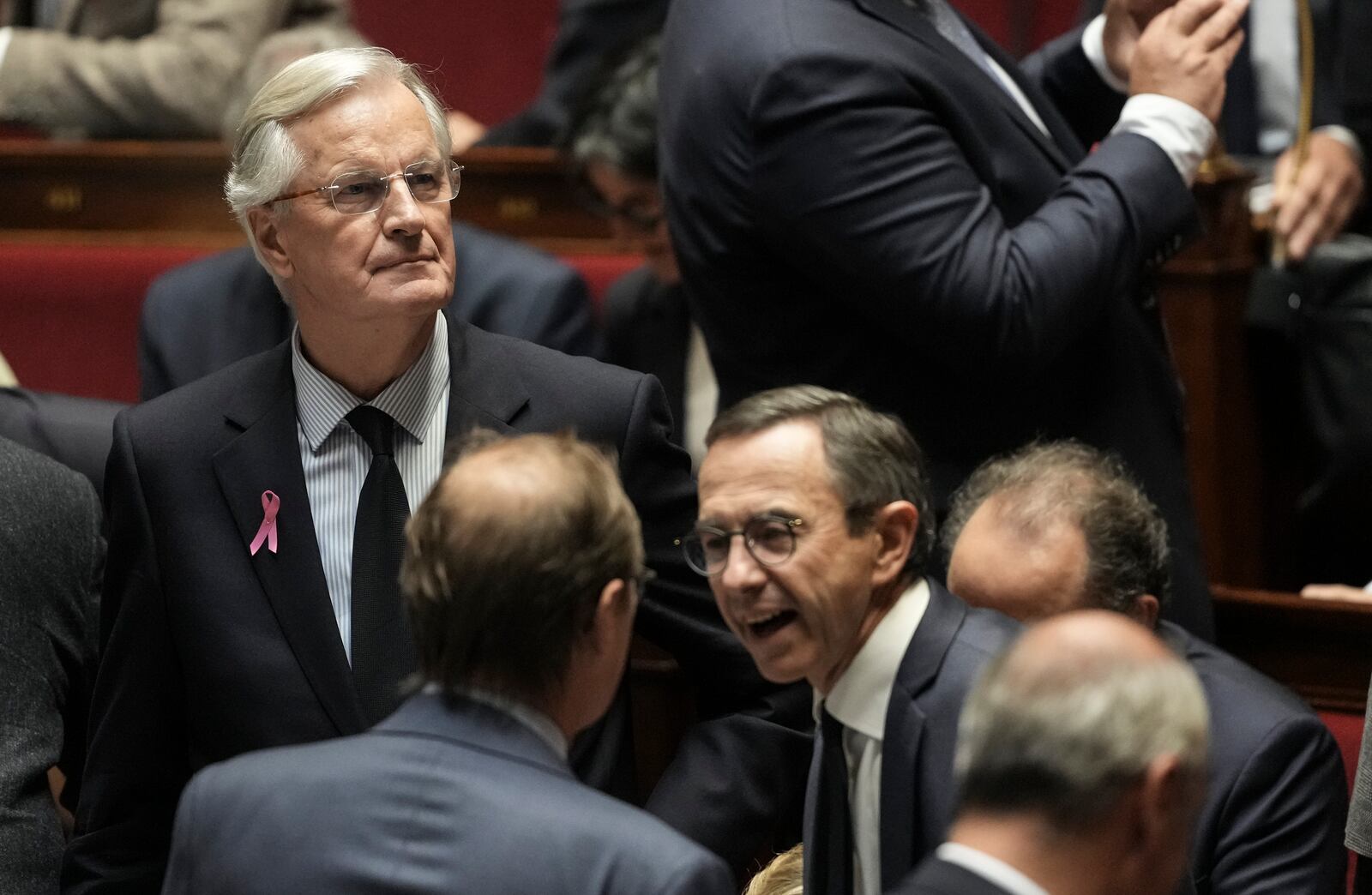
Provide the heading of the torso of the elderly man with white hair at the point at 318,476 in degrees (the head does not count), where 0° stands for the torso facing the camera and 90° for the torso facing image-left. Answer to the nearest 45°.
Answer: approximately 0°

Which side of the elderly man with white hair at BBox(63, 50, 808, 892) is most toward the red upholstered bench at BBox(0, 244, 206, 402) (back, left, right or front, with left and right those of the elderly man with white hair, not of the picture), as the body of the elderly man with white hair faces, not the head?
back
